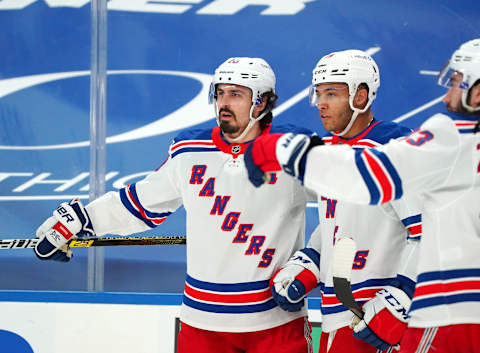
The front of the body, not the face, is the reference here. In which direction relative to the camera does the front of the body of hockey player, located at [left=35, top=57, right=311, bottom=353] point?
toward the camera

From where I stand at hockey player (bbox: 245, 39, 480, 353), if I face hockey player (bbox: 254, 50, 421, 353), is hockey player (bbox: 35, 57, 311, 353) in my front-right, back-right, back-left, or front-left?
front-left

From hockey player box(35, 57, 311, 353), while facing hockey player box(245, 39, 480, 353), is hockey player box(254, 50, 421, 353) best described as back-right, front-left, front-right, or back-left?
front-left

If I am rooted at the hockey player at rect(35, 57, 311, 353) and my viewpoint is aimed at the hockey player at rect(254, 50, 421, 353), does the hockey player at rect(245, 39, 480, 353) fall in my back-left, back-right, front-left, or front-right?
front-right
